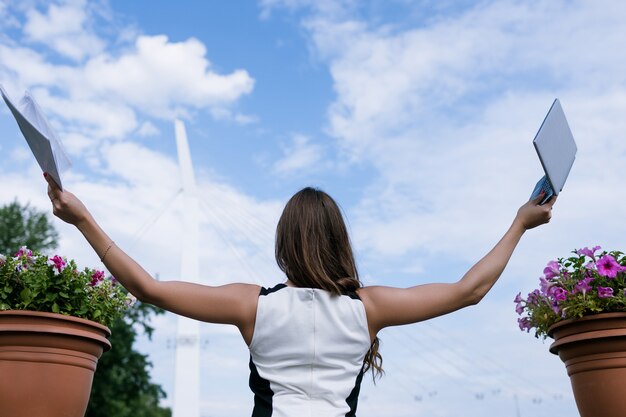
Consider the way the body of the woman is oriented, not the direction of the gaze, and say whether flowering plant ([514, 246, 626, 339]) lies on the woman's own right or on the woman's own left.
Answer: on the woman's own right

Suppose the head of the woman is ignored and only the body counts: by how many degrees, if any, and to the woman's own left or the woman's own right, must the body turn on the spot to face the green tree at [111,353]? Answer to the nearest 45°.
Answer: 0° — they already face it

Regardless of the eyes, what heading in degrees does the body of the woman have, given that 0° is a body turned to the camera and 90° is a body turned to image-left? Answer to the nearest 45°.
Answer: approximately 180°

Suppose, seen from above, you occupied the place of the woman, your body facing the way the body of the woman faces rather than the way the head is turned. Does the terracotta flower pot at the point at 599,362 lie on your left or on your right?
on your right

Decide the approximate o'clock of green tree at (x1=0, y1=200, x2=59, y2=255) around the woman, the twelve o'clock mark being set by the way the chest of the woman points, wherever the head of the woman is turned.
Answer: The green tree is roughly at 11 o'clock from the woman.

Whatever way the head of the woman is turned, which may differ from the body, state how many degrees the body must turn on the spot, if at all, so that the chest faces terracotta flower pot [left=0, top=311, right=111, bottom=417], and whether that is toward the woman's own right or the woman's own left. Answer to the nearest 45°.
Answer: approximately 45° to the woman's own left
